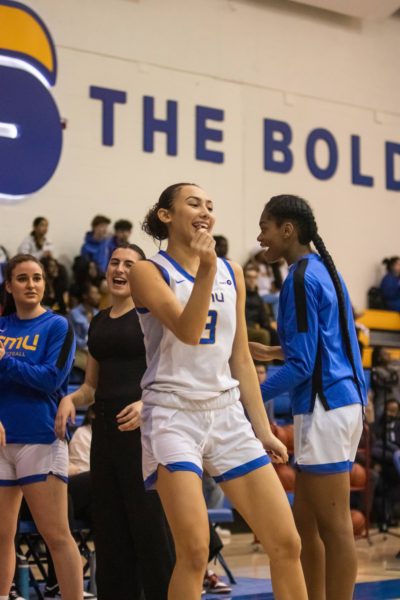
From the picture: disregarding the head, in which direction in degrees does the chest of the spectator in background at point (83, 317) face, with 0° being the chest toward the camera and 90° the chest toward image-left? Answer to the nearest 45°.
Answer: approximately 315°

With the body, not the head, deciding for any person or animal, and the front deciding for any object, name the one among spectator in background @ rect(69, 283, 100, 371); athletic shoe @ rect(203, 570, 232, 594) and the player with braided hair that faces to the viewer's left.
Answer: the player with braided hair

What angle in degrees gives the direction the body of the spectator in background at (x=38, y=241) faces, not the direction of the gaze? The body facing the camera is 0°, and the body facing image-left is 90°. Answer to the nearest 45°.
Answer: approximately 315°

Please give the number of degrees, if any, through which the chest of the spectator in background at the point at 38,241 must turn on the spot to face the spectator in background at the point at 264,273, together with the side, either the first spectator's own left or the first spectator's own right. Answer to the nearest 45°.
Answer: approximately 90° to the first spectator's own left

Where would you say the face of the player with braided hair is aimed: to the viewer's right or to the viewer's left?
to the viewer's left

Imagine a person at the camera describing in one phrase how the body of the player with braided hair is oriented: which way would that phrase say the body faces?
to the viewer's left

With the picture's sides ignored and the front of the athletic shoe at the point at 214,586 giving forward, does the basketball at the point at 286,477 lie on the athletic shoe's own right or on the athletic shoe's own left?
on the athletic shoe's own left
